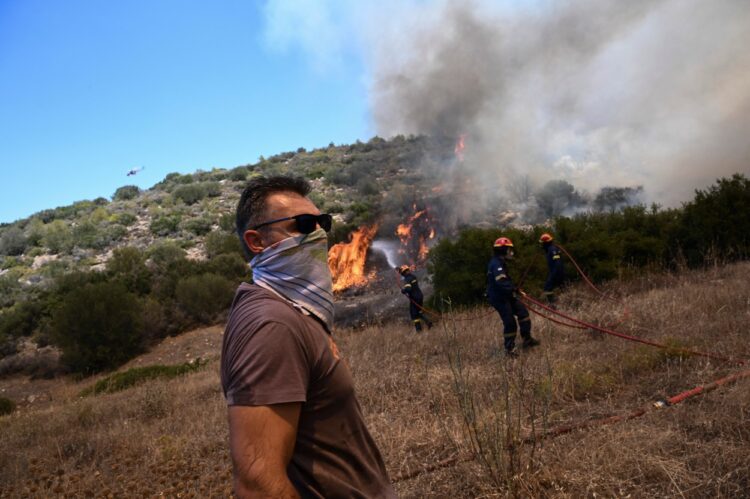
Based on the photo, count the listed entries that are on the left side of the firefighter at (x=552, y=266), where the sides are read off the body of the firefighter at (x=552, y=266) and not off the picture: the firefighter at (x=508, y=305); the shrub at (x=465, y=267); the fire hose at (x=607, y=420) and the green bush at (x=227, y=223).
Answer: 2

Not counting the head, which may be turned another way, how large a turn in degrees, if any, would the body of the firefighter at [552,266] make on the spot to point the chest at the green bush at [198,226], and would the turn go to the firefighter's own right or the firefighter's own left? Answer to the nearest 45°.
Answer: approximately 45° to the firefighter's own right

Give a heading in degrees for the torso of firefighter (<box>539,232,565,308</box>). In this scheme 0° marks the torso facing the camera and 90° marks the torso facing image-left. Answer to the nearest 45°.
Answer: approximately 90°

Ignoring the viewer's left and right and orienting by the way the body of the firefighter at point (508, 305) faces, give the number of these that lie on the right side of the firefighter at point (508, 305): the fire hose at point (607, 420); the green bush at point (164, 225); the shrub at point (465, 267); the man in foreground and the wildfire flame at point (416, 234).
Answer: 2

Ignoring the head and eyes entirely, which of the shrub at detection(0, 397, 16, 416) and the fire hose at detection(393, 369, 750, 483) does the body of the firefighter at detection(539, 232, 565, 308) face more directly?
the shrub

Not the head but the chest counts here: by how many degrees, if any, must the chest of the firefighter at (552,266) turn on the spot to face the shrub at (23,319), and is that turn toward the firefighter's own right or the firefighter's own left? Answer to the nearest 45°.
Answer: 0° — they already face it
